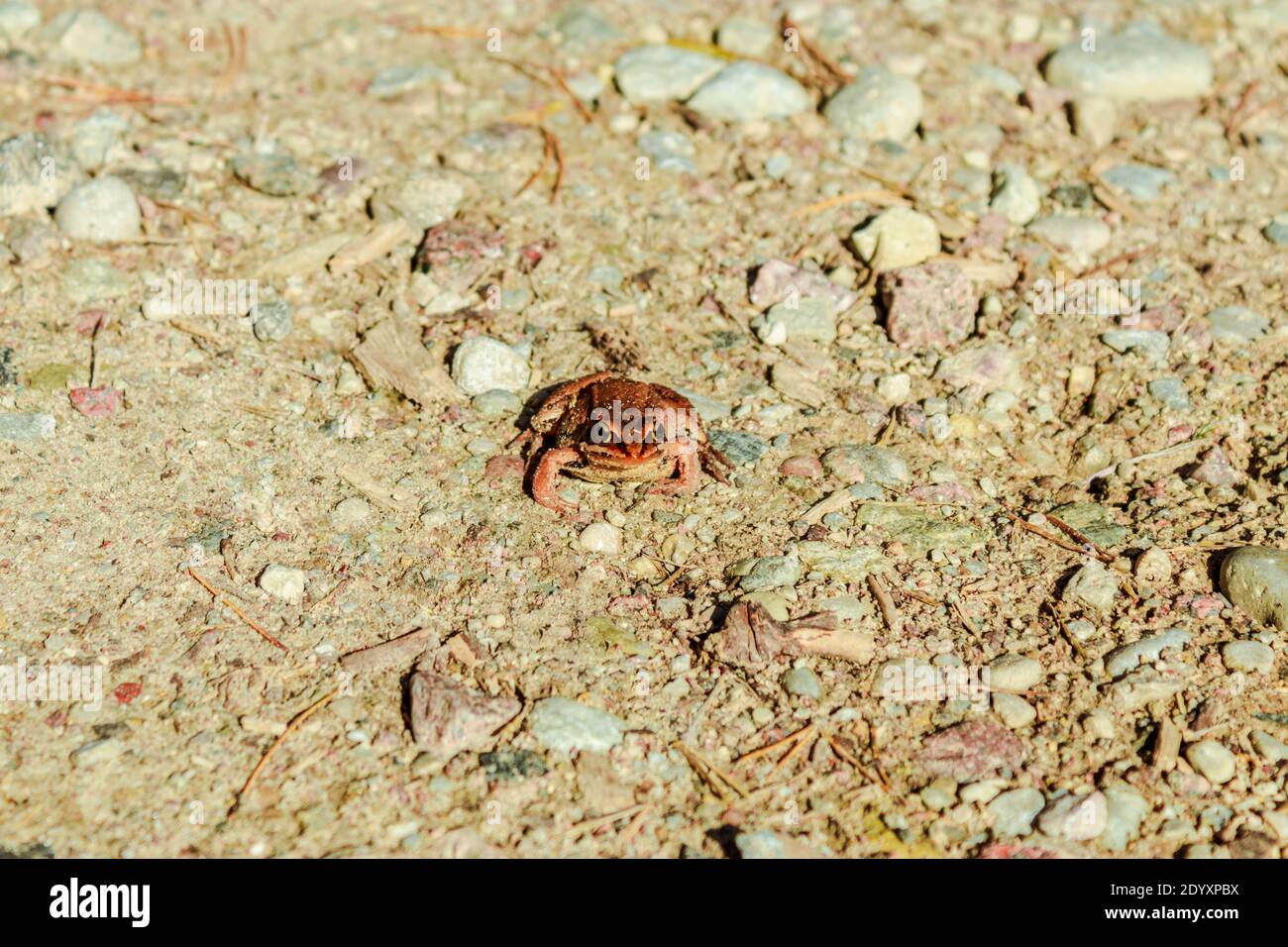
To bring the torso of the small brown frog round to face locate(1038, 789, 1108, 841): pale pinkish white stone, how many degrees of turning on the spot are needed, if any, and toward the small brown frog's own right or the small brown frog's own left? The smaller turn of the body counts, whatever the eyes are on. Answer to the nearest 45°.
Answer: approximately 45° to the small brown frog's own left

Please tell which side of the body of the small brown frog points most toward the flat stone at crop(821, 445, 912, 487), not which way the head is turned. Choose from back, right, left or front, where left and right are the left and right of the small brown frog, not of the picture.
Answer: left

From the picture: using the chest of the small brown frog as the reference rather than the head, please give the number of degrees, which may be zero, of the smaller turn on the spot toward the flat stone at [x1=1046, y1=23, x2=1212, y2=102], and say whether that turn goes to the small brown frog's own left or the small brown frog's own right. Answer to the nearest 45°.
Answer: approximately 135° to the small brown frog's own left

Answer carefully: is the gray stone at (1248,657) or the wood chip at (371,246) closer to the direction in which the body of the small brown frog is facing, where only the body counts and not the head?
the gray stone

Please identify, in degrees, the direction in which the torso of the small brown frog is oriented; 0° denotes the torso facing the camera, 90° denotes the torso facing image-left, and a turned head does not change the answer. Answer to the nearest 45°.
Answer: approximately 0°

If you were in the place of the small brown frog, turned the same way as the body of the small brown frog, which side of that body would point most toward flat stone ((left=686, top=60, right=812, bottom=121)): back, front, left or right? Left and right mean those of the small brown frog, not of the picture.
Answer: back

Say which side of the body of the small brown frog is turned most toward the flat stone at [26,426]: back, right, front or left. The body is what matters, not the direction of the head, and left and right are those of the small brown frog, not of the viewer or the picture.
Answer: right

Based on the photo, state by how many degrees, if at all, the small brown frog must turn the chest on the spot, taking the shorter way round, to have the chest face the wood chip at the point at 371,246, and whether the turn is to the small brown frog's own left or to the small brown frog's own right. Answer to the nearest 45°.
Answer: approximately 135° to the small brown frog's own right

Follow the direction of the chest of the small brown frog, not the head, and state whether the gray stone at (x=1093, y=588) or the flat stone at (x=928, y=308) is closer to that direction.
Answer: the gray stone
